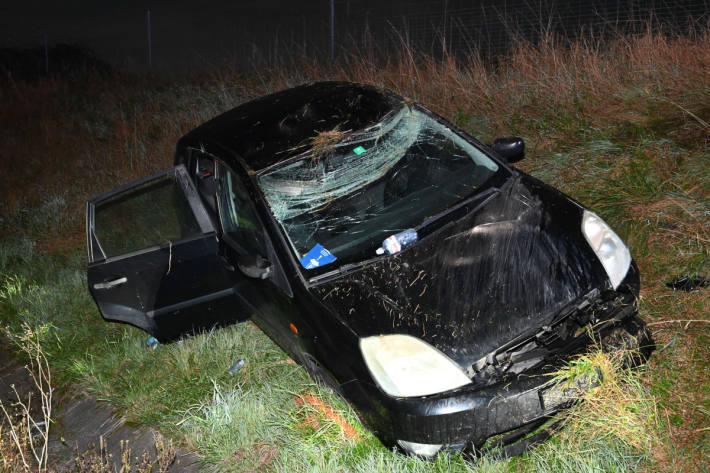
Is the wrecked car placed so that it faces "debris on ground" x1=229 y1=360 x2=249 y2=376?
no

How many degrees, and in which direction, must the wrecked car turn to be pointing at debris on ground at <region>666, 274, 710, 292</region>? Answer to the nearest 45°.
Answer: approximately 45° to its left

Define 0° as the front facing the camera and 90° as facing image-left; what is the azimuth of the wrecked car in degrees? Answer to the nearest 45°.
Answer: approximately 315°
